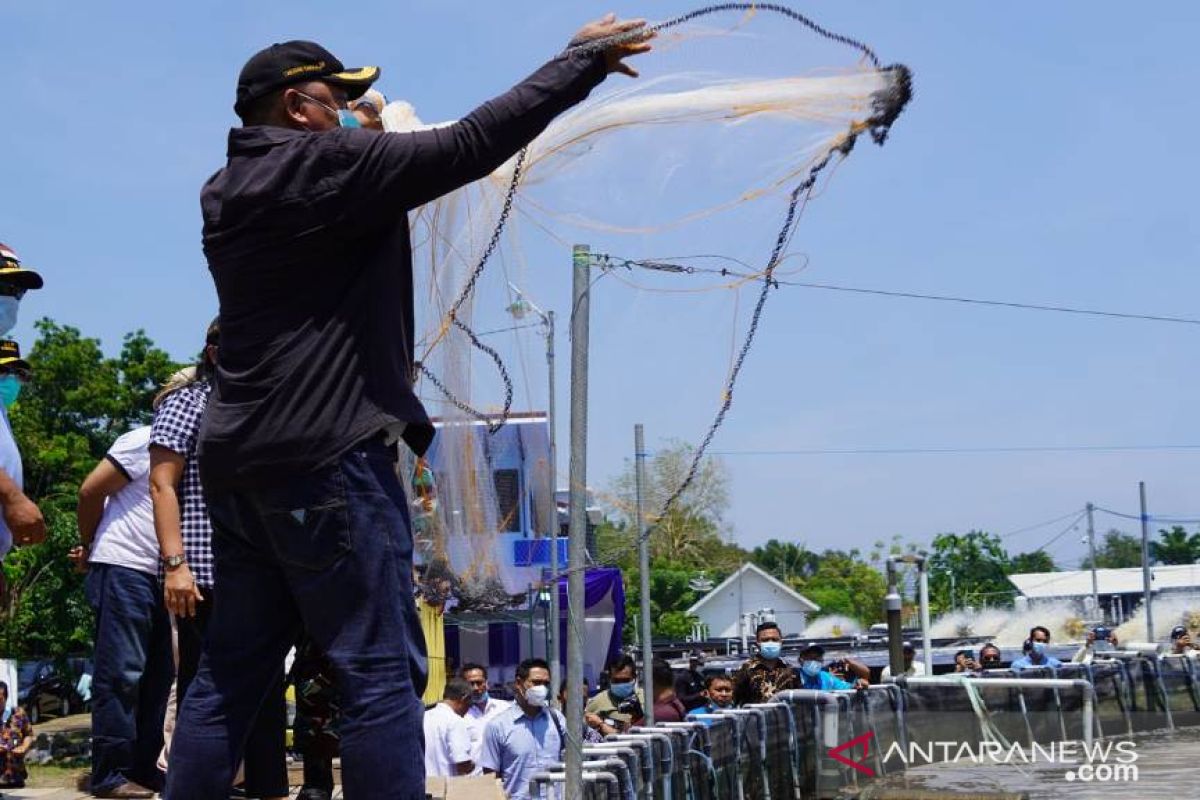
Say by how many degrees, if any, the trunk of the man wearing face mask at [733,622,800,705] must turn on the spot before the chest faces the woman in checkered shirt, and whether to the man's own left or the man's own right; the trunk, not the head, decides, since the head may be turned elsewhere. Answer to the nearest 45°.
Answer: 0° — they already face them

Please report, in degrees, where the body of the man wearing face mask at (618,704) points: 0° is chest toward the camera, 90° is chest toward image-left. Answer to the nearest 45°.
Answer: approximately 0°

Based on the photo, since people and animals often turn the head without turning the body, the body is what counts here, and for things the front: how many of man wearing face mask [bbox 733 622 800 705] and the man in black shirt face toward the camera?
1

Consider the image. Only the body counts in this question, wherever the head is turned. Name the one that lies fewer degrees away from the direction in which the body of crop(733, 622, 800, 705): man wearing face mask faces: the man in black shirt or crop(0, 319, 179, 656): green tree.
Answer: the man in black shirt

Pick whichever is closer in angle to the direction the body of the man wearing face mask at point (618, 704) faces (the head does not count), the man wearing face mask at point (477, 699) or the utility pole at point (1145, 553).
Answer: the man wearing face mask

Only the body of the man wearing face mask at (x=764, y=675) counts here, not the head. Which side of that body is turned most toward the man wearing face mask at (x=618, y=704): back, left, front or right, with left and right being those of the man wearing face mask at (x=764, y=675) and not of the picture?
right

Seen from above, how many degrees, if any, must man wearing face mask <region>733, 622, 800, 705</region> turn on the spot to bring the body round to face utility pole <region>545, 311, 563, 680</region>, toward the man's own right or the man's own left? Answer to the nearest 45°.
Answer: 0° — they already face it

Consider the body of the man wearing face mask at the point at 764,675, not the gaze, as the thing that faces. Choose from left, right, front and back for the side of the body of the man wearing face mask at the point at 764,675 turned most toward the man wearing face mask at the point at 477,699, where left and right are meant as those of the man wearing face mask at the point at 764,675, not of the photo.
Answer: right

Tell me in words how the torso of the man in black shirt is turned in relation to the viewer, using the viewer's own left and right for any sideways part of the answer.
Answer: facing away from the viewer and to the right of the viewer

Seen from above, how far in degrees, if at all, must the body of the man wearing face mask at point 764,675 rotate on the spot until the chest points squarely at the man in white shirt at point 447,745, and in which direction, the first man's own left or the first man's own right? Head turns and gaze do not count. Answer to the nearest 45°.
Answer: approximately 45° to the first man's own right
